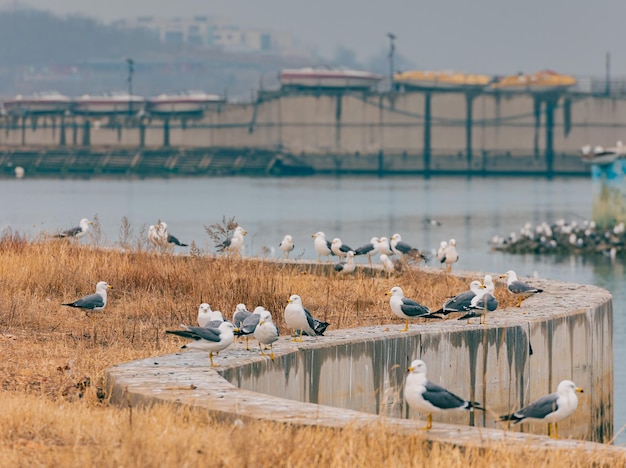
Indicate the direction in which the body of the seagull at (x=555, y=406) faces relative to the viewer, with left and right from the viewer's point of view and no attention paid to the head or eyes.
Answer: facing to the right of the viewer

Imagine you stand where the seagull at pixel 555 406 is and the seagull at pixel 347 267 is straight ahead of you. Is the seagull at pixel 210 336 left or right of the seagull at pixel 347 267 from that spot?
left

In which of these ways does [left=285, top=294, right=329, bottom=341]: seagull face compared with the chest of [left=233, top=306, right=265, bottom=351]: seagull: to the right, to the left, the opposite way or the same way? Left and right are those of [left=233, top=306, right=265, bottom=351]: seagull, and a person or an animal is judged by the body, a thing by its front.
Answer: the opposite way

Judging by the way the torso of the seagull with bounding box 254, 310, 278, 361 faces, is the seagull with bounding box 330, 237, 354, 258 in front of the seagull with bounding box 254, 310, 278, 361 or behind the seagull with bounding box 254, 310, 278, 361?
behind

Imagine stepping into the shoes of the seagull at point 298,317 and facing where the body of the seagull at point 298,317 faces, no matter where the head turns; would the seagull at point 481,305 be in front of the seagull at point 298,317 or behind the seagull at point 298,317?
behind

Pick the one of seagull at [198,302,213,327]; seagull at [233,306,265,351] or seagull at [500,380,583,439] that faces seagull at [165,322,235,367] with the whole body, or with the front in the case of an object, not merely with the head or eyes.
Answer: seagull at [198,302,213,327]

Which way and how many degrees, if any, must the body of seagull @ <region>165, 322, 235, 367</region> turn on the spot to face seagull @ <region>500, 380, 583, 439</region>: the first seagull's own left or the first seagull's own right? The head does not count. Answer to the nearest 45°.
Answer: approximately 45° to the first seagull's own right

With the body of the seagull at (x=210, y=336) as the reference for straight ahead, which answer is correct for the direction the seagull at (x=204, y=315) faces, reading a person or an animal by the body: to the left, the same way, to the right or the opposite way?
to the right

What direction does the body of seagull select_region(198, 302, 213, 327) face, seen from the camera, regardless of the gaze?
toward the camera

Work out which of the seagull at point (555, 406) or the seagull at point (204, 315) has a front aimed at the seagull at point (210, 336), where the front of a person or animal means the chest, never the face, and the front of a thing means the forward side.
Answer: the seagull at point (204, 315)

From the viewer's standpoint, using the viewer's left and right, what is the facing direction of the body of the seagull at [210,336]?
facing to the right of the viewer

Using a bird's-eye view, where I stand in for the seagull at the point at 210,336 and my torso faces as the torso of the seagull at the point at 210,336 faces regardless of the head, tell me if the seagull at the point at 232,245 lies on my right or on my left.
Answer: on my left

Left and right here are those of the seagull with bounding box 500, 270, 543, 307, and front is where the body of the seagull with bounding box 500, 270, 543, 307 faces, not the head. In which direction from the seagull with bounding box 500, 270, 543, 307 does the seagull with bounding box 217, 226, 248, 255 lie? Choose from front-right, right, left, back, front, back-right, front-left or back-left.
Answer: front-right

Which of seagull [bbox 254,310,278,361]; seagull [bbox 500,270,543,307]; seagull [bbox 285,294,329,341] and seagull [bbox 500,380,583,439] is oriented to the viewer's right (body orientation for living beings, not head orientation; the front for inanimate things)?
seagull [bbox 500,380,583,439]

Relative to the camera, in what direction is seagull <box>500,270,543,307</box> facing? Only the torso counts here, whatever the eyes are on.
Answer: to the viewer's left
